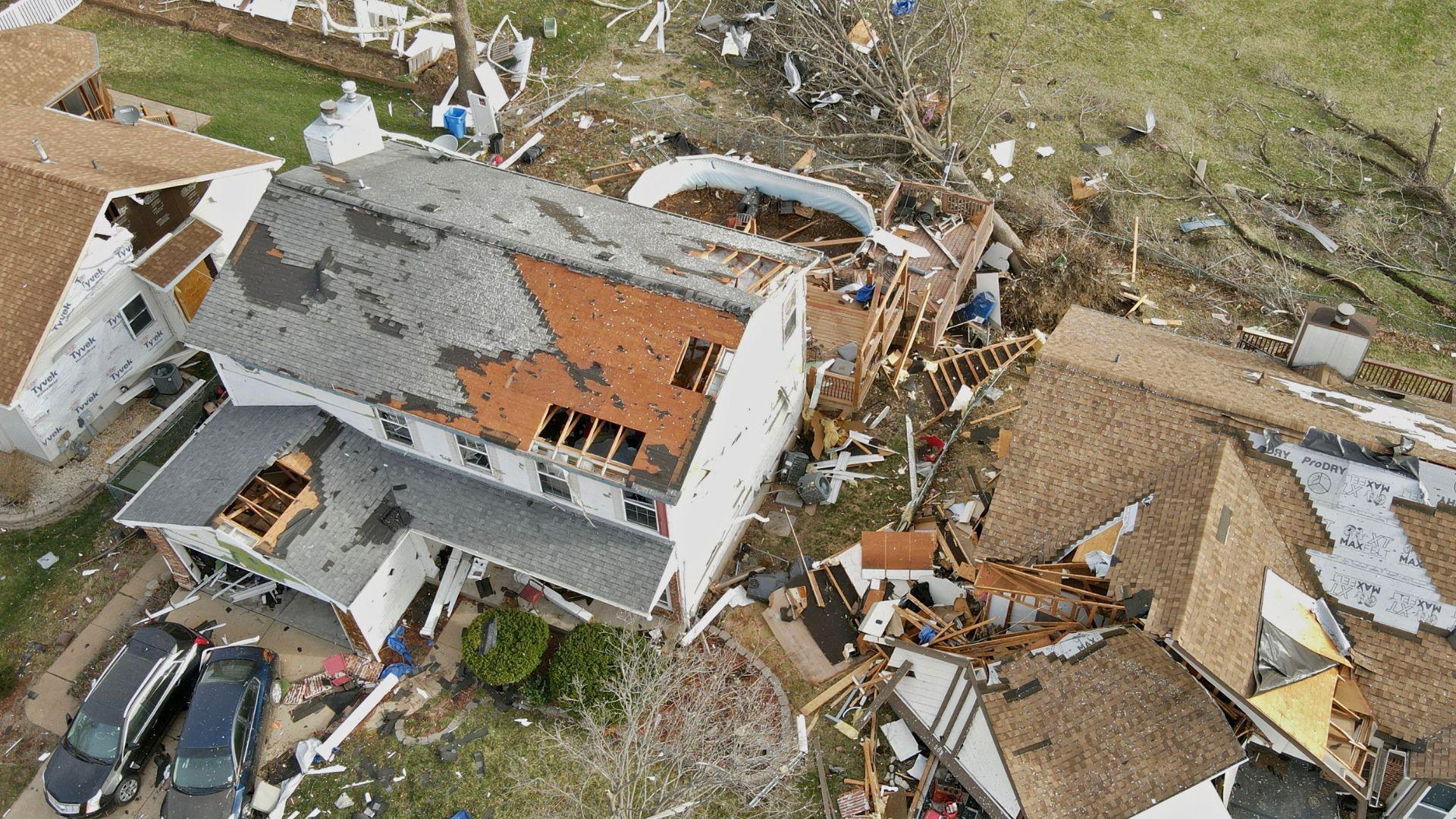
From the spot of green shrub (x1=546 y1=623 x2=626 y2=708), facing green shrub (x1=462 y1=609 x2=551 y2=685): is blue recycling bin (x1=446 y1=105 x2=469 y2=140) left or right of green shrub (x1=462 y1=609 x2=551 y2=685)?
right

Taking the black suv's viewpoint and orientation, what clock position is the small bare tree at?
The small bare tree is roughly at 9 o'clock from the black suv.

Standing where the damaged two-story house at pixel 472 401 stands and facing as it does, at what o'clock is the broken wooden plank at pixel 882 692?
The broken wooden plank is roughly at 9 o'clock from the damaged two-story house.

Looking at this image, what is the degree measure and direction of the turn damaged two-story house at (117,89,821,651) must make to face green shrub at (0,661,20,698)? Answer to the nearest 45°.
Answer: approximately 45° to its right

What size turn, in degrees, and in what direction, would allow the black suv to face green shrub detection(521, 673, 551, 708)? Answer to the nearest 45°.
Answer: approximately 90° to its left

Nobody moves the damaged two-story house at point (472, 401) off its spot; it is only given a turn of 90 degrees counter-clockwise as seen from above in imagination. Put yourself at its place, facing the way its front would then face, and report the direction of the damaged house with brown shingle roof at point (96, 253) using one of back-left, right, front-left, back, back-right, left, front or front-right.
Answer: back

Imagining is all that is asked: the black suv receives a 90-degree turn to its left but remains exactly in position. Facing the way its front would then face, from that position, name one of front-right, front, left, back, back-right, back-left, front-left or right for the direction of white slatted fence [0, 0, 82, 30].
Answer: back-left

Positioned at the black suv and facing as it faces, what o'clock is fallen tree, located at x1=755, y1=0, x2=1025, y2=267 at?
The fallen tree is roughly at 7 o'clock from the black suv.

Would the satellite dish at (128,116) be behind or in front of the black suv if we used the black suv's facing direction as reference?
behind

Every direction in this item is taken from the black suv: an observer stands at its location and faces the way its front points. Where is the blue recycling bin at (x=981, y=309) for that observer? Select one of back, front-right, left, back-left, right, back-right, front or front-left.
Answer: back-left

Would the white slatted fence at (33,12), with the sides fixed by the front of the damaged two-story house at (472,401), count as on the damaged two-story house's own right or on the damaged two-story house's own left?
on the damaged two-story house's own right

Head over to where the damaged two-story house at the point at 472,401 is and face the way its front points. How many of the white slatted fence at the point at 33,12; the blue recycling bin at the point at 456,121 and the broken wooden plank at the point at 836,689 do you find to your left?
1
